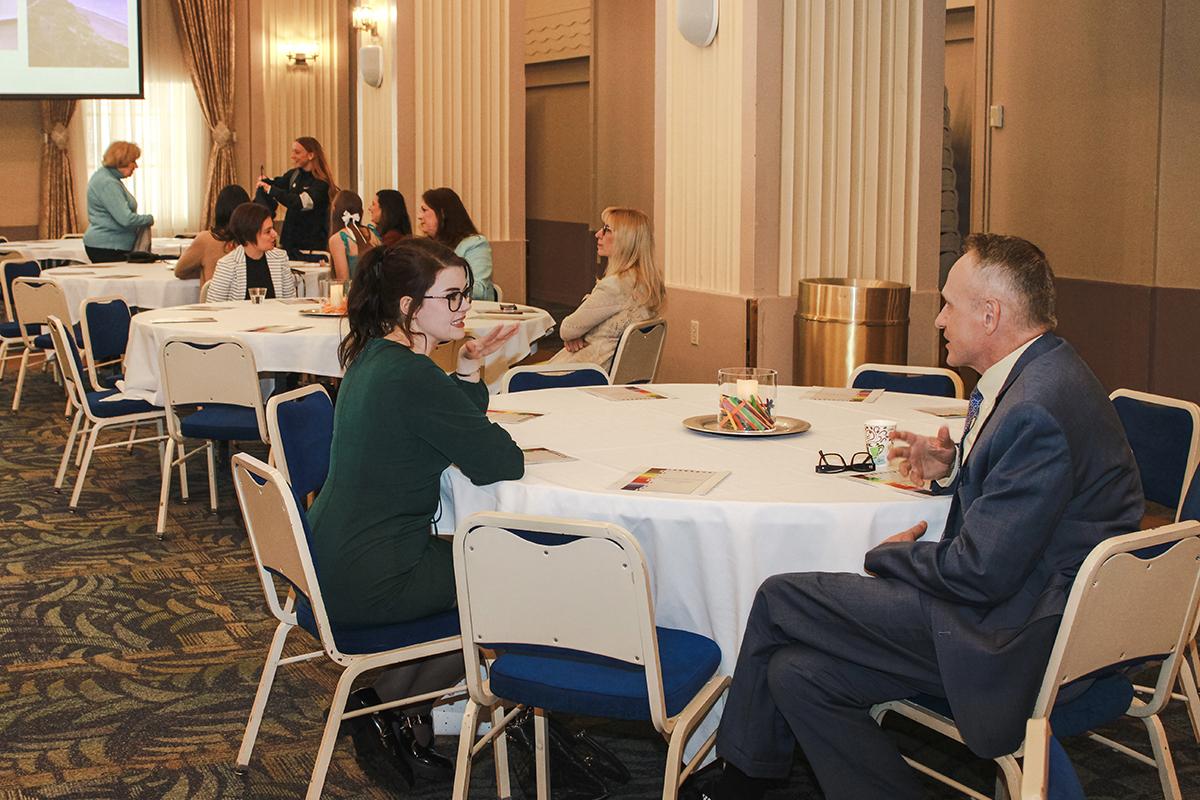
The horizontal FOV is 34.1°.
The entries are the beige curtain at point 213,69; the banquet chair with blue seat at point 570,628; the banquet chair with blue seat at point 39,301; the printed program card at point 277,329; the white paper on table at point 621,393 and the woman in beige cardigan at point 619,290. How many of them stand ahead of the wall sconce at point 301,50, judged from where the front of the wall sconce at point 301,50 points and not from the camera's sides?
5

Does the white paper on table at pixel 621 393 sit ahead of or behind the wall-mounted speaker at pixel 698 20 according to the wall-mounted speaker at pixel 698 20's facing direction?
ahead

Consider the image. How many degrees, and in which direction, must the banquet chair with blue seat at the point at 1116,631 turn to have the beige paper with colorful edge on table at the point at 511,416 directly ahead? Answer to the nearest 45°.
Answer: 0° — it already faces it

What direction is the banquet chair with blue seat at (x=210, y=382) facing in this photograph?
away from the camera

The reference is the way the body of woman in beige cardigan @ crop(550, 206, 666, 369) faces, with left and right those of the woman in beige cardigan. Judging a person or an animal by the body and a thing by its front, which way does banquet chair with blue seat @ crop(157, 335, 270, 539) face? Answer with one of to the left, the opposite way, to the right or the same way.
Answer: to the right

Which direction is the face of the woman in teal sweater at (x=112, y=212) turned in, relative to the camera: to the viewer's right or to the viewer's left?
to the viewer's right

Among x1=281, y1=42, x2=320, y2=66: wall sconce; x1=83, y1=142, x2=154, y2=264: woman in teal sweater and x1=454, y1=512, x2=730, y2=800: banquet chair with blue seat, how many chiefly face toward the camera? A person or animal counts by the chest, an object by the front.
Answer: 1

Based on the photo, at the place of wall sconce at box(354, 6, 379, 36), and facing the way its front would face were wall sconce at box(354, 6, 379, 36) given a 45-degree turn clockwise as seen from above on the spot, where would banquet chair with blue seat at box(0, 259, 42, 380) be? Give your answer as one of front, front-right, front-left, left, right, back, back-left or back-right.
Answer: front-left

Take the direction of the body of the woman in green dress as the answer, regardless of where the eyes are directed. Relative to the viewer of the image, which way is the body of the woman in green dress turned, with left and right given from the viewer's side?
facing to the right of the viewer

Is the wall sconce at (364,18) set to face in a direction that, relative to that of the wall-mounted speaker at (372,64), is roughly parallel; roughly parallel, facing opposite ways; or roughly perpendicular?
roughly parallel

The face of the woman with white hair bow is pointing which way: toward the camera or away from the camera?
away from the camera

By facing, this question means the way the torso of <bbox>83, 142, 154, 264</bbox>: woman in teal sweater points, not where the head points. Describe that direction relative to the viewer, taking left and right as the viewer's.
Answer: facing to the right of the viewer

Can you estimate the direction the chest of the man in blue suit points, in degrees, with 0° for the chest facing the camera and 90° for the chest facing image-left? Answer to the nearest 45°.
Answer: approximately 90°

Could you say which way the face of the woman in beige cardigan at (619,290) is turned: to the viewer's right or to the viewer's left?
to the viewer's left

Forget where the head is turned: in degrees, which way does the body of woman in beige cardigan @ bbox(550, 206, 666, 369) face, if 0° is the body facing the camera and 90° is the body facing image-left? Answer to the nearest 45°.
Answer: approximately 90°
